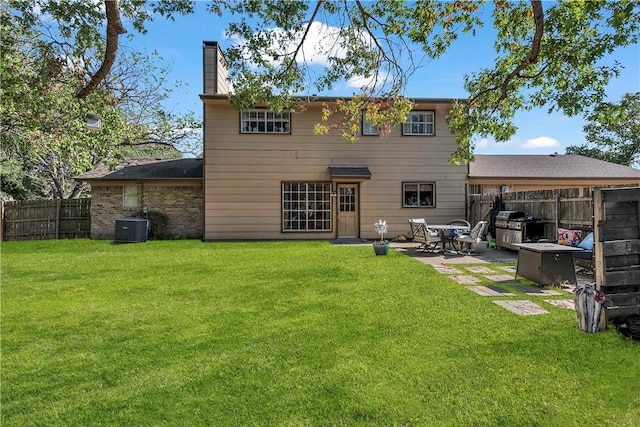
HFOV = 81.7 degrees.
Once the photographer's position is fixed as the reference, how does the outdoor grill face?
facing the viewer and to the left of the viewer

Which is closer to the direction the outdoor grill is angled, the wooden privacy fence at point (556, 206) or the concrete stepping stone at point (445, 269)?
the concrete stepping stone

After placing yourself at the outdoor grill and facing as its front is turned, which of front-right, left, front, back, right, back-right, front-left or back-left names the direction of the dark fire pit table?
front-left

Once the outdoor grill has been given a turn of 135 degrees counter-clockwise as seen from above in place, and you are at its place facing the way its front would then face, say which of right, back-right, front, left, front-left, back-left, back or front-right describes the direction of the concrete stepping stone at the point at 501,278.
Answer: right

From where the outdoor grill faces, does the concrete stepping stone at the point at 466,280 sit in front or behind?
in front

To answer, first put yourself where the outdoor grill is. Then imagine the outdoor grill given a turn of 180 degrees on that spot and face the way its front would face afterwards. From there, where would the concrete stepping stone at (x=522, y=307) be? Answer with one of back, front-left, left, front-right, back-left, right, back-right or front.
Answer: back-right
